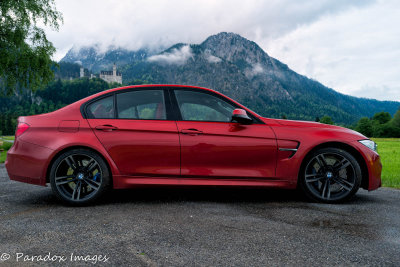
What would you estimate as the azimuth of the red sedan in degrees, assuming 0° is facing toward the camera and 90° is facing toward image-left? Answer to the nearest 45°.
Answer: approximately 270°
